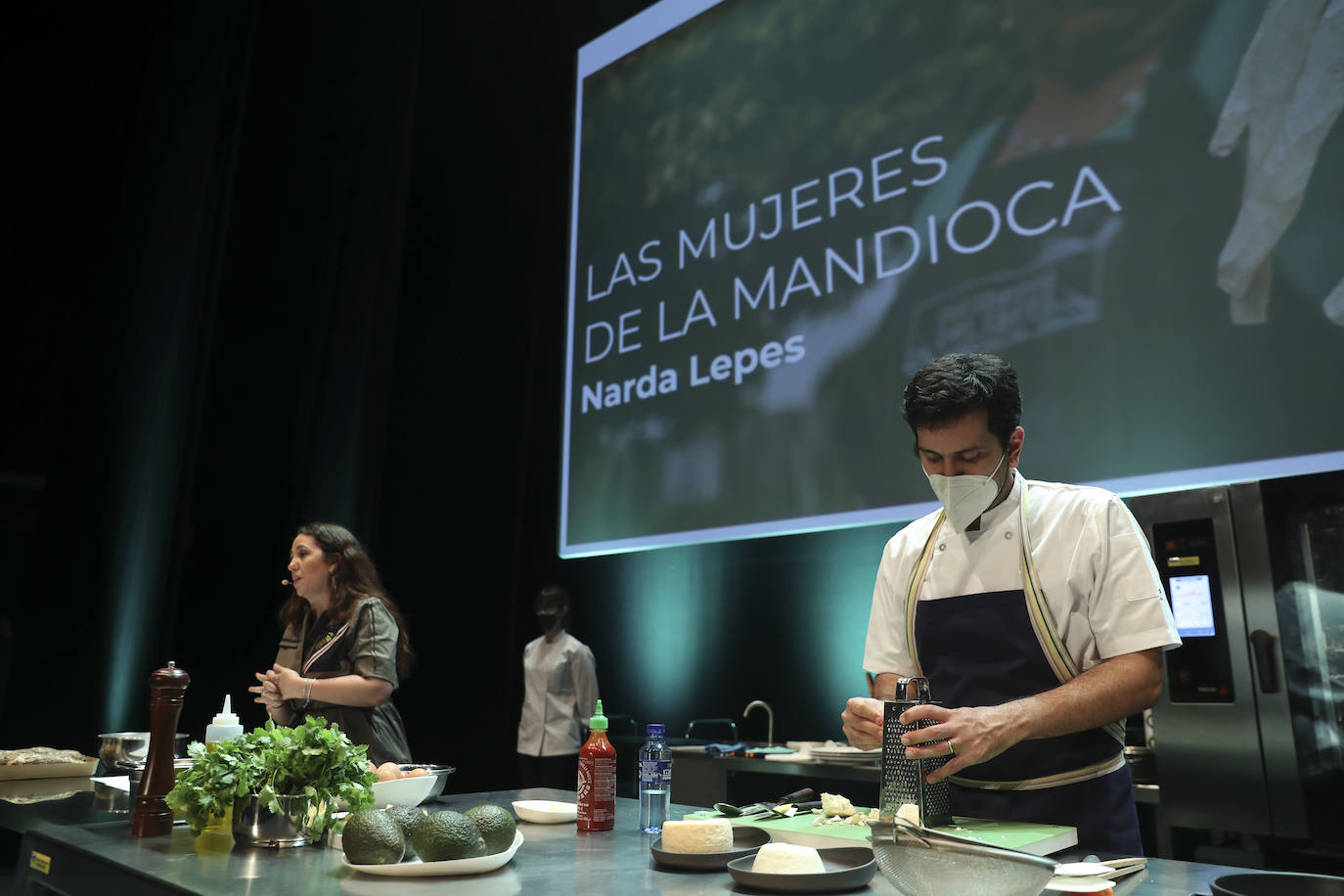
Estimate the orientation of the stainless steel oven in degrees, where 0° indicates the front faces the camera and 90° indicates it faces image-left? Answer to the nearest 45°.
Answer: approximately 45°

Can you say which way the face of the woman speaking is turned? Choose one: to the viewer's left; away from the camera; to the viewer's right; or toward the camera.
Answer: to the viewer's left

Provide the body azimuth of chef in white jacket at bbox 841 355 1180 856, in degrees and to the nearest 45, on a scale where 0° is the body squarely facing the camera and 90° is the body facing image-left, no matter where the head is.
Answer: approximately 45°

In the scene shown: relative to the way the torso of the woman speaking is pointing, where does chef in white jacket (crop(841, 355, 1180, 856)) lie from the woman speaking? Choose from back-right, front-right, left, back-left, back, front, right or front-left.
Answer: left

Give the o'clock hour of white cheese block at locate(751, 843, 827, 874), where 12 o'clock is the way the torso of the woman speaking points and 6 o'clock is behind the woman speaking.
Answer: The white cheese block is roughly at 10 o'clock from the woman speaking.

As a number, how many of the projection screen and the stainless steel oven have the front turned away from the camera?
0

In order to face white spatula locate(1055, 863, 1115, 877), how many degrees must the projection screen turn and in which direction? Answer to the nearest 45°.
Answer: approximately 45° to its left

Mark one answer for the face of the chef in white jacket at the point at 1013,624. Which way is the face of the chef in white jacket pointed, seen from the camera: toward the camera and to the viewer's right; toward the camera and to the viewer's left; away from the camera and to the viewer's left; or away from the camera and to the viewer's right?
toward the camera and to the viewer's left
